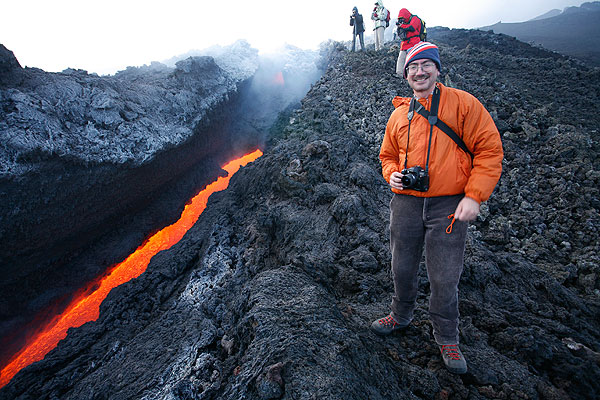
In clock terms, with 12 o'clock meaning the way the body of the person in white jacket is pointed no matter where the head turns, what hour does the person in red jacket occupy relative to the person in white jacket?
The person in red jacket is roughly at 10 o'clock from the person in white jacket.

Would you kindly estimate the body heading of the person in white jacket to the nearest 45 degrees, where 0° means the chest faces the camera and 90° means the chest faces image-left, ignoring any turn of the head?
approximately 45°

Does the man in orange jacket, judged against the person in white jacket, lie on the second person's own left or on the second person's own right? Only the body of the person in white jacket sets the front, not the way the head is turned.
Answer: on the second person's own left
